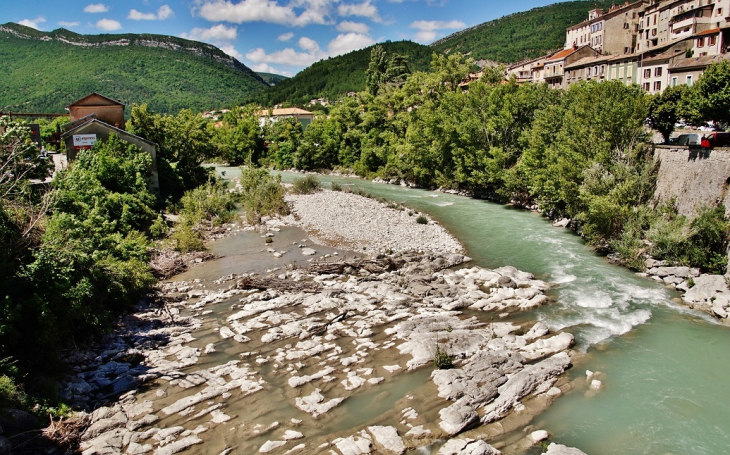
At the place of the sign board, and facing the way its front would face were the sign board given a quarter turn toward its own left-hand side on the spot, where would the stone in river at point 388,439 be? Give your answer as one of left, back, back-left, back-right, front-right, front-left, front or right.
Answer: right

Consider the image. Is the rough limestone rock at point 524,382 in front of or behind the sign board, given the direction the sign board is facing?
in front

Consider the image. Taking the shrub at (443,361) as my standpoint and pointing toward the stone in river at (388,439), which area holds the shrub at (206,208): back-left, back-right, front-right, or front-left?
back-right

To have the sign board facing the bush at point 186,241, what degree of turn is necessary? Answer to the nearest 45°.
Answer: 0° — it already faces it

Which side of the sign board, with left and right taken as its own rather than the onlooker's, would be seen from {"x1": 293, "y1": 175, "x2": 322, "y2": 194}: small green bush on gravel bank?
left

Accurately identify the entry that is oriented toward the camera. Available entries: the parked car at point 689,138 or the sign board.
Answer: the sign board

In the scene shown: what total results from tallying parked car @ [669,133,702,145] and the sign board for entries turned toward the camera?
1

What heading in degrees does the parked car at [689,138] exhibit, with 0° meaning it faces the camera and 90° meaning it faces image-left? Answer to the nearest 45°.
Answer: approximately 90°

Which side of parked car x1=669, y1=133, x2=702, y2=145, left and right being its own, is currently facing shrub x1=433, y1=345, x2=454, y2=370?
left

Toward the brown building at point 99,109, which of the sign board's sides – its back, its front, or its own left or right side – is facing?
back

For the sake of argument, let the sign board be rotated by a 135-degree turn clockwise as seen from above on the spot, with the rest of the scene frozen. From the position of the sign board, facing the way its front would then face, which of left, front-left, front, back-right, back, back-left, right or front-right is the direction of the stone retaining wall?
back

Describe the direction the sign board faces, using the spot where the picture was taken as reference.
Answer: facing the viewer

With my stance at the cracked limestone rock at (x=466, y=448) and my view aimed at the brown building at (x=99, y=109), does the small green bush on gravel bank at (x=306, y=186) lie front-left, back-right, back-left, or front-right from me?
front-right

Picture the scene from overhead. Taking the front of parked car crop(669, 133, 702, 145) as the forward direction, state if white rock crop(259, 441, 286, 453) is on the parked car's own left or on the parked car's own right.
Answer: on the parked car's own left

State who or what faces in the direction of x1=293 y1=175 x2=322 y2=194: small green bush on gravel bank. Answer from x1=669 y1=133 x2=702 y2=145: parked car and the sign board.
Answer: the parked car

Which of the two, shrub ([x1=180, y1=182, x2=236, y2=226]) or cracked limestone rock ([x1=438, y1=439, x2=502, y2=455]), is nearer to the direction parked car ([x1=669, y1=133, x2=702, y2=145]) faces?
the shrub

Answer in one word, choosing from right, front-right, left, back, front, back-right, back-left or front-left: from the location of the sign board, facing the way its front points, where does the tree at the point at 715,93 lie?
front-left

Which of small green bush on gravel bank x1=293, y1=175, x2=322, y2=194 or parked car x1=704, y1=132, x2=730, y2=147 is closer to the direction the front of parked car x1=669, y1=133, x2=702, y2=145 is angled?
the small green bush on gravel bank
